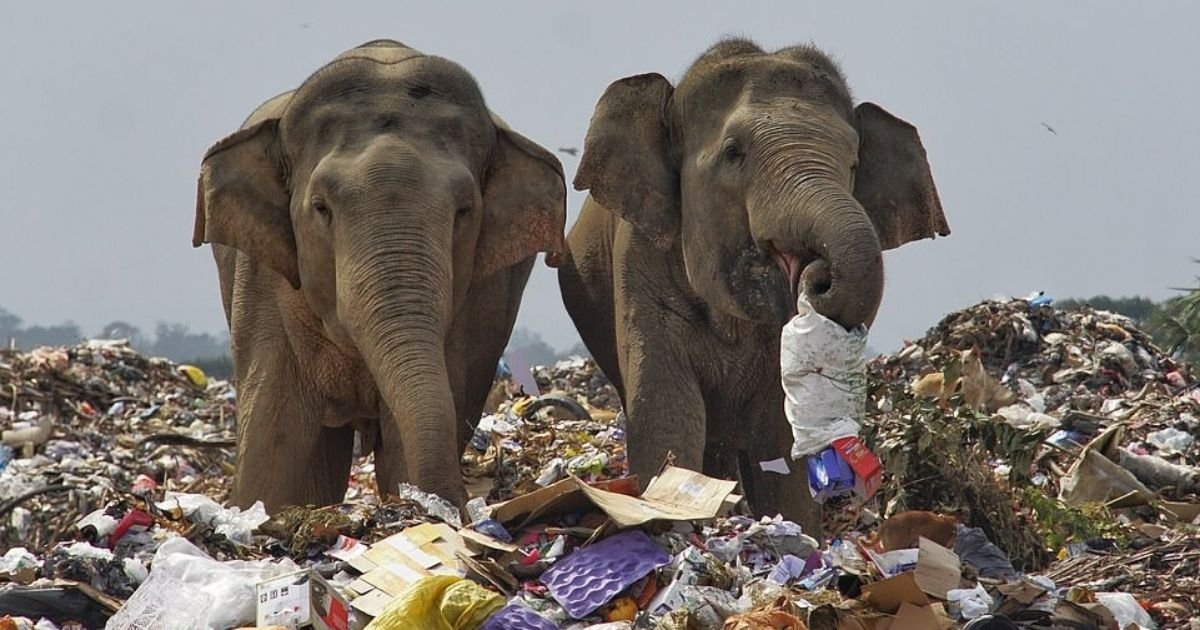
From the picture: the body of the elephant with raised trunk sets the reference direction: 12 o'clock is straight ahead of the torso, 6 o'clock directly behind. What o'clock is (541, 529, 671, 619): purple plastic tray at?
The purple plastic tray is roughly at 2 o'clock from the elephant with raised trunk.

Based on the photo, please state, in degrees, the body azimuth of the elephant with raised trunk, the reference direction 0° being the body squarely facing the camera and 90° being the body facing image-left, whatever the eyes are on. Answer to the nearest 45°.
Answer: approximately 315°

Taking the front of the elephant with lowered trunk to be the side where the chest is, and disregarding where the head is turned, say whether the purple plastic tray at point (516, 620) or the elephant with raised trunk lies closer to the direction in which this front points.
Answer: the purple plastic tray

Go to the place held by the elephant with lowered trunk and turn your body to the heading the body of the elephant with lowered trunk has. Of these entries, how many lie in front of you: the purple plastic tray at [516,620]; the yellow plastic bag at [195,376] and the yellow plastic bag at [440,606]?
2

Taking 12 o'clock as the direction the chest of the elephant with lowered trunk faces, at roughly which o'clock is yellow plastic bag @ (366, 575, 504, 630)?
The yellow plastic bag is roughly at 12 o'clock from the elephant with lowered trunk.

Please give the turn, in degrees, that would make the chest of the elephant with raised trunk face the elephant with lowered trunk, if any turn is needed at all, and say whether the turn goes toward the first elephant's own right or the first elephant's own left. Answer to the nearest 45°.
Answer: approximately 135° to the first elephant's own right

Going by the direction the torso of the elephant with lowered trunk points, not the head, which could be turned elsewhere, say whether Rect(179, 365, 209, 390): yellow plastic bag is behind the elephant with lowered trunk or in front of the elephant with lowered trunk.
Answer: behind

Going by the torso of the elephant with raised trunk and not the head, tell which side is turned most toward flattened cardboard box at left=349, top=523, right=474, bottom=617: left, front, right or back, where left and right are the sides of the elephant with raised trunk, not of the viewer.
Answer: right

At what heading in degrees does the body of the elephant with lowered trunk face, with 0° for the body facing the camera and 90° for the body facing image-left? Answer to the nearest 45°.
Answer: approximately 0°

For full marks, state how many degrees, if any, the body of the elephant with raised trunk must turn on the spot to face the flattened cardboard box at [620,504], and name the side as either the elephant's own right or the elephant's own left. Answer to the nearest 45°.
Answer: approximately 45° to the elephant's own right

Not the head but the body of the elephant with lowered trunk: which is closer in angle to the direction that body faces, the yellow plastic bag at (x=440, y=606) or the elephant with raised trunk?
the yellow plastic bag
